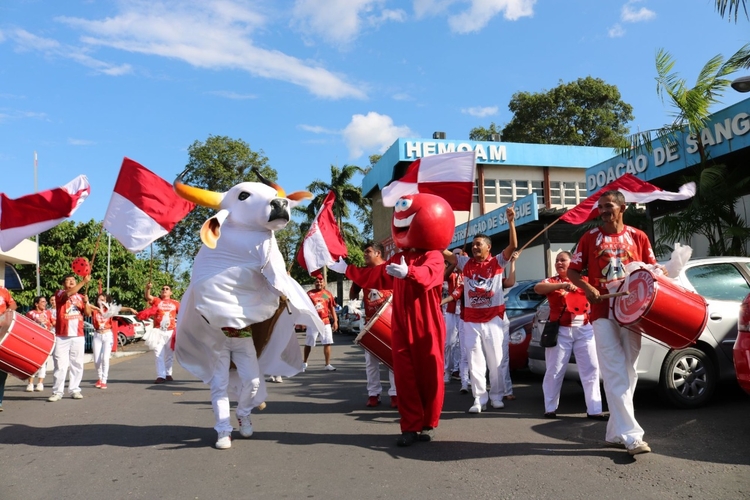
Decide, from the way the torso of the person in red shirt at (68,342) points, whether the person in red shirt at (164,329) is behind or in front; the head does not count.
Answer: behind

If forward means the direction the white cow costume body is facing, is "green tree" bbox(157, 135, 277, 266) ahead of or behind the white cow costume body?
behind

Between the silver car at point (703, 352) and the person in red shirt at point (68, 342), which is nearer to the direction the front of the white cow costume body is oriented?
the silver car

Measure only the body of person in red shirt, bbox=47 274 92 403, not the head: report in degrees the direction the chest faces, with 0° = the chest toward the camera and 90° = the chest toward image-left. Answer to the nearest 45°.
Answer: approximately 0°

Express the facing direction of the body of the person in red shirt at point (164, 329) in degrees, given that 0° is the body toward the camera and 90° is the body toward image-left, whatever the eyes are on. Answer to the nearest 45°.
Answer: approximately 0°

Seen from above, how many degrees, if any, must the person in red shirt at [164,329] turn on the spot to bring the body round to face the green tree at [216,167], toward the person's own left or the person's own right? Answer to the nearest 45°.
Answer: approximately 180°

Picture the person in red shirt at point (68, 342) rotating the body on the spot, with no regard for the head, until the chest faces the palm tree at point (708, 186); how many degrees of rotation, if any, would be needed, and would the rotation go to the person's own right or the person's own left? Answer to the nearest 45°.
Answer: approximately 90° to the person's own left

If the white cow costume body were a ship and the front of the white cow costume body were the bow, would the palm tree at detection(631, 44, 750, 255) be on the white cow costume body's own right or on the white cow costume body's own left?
on the white cow costume body's own left

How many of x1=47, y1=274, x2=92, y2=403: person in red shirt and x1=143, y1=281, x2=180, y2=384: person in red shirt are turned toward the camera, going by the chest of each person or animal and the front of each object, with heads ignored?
2

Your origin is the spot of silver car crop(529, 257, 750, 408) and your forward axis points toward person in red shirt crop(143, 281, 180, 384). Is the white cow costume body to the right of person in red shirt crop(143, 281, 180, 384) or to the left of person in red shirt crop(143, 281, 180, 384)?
left
